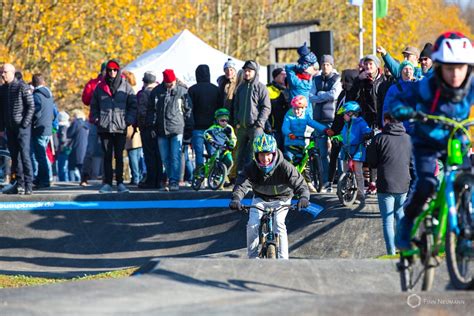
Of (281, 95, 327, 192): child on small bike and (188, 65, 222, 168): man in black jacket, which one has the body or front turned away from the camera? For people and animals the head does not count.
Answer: the man in black jacket

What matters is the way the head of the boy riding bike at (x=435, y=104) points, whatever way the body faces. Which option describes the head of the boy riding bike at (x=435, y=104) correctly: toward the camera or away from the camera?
toward the camera

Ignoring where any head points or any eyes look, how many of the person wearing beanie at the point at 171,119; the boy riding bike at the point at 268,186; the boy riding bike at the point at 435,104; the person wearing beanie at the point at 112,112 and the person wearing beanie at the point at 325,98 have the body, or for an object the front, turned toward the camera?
5

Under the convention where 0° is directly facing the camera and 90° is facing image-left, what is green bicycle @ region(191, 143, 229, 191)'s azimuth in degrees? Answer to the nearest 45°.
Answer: approximately 315°

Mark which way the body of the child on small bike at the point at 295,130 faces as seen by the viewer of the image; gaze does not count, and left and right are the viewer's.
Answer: facing the viewer and to the right of the viewer

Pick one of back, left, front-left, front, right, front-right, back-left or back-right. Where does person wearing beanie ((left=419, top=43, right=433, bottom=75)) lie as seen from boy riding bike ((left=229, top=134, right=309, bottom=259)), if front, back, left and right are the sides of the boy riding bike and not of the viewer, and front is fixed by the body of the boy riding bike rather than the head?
back-left

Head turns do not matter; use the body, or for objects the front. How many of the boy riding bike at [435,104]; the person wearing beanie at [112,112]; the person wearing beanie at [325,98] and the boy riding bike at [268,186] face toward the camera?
4

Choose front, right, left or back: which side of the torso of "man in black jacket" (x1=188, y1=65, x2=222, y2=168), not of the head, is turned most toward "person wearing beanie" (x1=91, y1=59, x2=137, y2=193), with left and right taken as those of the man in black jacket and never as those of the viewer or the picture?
left

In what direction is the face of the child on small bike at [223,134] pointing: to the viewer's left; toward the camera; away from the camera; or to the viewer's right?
toward the camera

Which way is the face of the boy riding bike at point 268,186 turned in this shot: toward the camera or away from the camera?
toward the camera

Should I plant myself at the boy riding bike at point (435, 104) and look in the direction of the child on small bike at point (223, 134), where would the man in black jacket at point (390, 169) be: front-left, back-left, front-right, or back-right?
front-right

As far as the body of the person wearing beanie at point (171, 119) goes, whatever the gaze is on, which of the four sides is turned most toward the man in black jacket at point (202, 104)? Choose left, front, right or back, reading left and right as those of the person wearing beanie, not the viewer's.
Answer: left

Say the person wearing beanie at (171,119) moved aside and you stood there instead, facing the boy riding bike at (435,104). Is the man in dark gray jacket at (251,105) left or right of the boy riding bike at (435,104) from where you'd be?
left

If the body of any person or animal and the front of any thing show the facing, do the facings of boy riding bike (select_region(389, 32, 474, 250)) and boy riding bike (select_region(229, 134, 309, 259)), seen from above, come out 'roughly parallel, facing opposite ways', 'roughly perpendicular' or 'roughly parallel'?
roughly parallel
